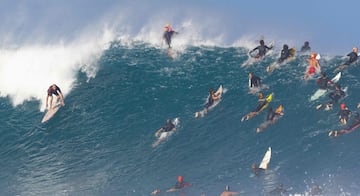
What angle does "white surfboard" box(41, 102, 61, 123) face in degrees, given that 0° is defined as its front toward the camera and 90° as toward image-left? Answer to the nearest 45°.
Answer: approximately 45°

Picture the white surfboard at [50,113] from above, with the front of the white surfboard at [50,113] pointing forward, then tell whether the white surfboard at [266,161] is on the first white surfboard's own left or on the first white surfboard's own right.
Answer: on the first white surfboard's own left
